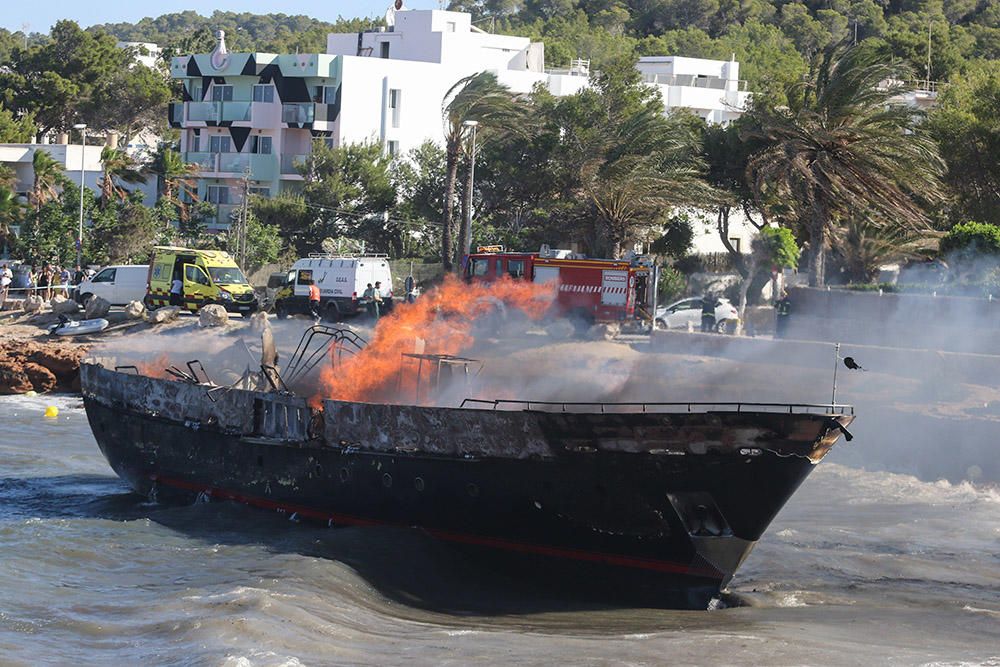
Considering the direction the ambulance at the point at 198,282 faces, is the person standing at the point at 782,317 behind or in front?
in front

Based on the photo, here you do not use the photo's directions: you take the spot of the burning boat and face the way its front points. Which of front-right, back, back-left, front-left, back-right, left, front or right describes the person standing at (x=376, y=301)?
back-left

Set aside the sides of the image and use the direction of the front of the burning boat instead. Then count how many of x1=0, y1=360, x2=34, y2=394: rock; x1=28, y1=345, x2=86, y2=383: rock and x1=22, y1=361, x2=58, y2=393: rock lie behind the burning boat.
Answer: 3

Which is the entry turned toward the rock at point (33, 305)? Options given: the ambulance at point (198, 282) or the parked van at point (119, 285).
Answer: the parked van

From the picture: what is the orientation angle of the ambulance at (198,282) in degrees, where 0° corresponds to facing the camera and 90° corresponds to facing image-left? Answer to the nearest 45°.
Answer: approximately 315°

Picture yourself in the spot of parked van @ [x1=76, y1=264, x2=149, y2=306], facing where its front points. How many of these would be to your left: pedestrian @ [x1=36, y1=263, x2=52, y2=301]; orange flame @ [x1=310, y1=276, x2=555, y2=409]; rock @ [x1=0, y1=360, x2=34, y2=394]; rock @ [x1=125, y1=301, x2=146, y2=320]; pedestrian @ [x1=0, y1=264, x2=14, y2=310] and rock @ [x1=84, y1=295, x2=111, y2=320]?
4

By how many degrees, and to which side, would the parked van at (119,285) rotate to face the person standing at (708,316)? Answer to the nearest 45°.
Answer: approximately 135° to its left

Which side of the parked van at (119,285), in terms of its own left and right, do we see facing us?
left

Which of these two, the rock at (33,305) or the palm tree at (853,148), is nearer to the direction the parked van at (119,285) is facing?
the rock

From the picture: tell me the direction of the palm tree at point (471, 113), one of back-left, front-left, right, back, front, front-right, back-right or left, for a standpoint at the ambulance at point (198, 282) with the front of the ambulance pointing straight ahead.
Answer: front-left

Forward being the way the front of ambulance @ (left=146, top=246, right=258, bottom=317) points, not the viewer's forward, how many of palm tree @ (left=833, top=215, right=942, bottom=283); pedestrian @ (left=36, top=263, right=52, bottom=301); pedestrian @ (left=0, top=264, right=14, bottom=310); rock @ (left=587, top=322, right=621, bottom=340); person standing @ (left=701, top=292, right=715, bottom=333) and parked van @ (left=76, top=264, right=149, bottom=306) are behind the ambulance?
3
